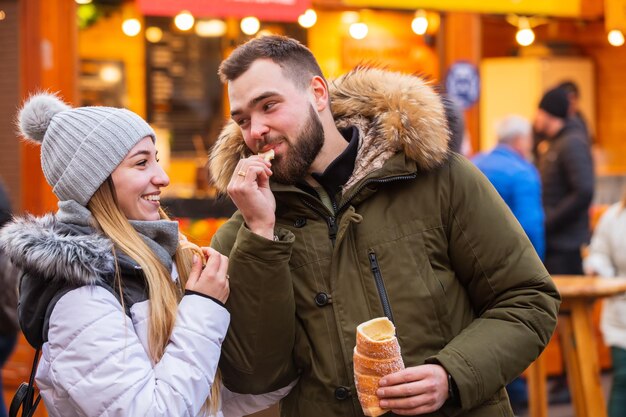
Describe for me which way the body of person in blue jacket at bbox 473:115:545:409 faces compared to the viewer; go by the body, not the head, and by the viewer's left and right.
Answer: facing away from the viewer and to the right of the viewer

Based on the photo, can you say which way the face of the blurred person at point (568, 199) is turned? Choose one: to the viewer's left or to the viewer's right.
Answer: to the viewer's left

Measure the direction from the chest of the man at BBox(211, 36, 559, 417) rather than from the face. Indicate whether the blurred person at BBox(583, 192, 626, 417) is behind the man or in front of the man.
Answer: behind

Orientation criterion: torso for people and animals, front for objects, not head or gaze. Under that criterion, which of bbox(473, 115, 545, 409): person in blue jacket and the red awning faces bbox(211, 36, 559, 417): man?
the red awning

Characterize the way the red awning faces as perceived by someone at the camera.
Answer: facing the viewer

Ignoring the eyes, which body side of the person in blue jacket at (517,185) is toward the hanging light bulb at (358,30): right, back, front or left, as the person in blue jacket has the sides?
left

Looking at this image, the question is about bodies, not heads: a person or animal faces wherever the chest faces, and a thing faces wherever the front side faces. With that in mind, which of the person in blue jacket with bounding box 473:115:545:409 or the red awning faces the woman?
the red awning

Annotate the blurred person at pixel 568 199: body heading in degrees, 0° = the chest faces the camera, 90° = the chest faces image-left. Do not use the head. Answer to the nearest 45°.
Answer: approximately 90°

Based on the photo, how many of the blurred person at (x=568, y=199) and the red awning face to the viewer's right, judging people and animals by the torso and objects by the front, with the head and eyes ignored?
0

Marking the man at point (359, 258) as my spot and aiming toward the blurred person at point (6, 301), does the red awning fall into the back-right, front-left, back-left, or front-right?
front-right

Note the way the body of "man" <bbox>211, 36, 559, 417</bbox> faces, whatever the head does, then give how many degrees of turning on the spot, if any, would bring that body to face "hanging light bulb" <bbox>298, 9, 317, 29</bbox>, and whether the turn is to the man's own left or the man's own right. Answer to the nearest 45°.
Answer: approximately 135° to the man's own right

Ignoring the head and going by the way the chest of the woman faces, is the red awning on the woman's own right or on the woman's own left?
on the woman's own left
